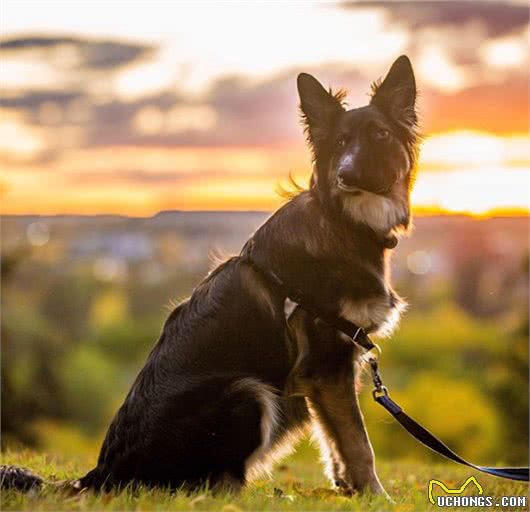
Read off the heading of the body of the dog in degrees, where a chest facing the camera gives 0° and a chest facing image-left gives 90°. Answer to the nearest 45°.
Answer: approximately 270°
